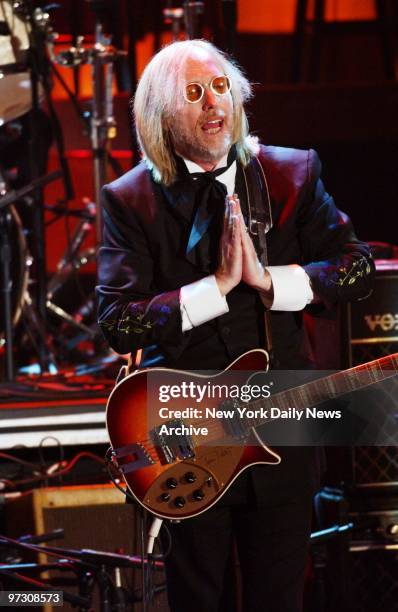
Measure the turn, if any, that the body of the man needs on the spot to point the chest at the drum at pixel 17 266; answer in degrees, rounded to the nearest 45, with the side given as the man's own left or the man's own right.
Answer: approximately 180°

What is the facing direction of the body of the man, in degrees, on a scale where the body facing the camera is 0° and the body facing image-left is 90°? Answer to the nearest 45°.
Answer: approximately 0°

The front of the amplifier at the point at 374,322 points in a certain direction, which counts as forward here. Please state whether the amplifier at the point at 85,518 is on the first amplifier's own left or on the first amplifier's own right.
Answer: on the first amplifier's own right

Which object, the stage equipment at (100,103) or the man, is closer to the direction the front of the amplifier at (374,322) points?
the man

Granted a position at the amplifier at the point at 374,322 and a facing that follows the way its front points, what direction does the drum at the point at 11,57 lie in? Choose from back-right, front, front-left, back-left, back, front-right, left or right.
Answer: back-right

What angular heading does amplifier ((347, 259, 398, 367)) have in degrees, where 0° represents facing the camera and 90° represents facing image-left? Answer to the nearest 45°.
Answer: approximately 0°

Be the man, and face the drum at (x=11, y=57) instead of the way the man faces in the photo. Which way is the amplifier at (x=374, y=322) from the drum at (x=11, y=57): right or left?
right

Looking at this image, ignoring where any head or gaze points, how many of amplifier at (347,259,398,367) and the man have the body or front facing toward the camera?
2
